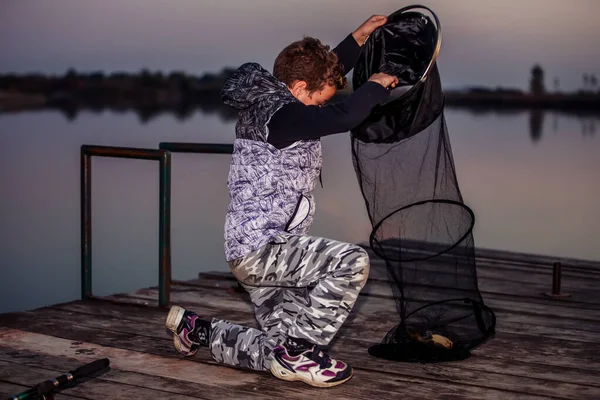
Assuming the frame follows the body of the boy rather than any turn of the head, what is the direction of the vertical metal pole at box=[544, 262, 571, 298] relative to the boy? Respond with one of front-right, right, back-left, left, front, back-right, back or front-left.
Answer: front-left

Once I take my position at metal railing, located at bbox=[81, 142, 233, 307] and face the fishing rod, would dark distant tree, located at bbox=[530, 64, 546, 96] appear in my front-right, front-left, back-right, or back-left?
back-left

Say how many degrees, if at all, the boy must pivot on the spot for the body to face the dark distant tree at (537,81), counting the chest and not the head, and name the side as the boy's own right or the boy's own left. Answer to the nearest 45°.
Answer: approximately 90° to the boy's own left

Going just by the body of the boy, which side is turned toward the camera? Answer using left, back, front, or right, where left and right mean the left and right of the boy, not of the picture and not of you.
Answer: right

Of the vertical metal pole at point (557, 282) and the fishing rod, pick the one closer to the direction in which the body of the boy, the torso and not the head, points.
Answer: the vertical metal pole

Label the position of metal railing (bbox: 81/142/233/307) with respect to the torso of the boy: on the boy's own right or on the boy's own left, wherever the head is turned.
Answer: on the boy's own left
